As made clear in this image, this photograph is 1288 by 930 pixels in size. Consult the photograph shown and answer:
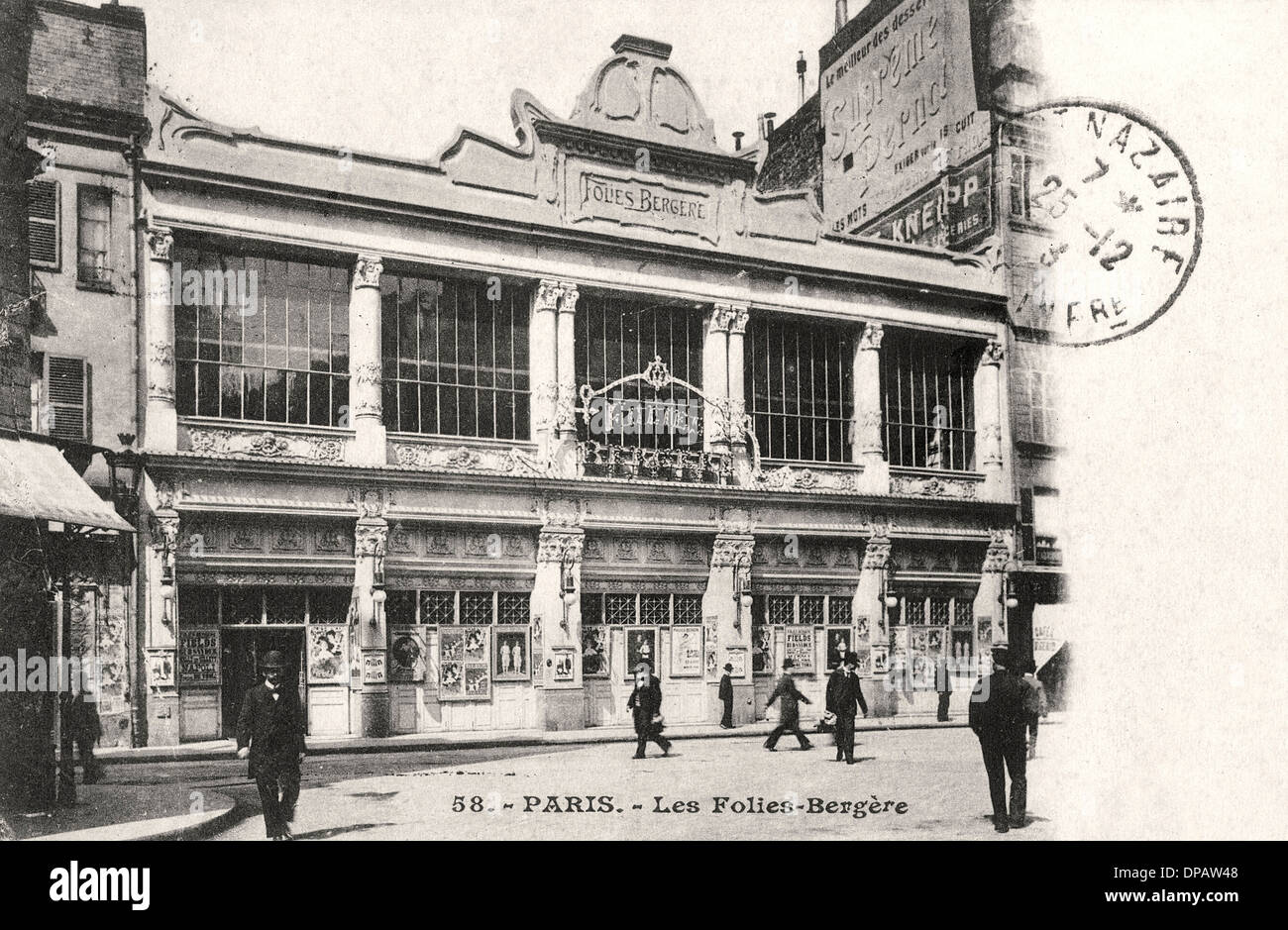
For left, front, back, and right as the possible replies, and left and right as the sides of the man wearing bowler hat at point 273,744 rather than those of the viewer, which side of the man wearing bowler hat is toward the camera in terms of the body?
front

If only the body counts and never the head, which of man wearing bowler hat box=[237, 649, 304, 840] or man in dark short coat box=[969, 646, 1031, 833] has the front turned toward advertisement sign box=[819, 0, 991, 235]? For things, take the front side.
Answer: the man in dark short coat

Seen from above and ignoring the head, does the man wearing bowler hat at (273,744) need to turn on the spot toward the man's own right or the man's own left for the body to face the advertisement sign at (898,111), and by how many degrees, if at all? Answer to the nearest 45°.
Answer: approximately 135° to the man's own left

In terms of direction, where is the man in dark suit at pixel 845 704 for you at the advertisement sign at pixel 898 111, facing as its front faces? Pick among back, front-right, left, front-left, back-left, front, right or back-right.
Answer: front-left

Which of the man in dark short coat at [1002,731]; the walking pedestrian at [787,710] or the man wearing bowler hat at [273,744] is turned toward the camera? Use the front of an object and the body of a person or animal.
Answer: the man wearing bowler hat

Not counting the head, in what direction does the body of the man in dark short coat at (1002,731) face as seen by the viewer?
away from the camera

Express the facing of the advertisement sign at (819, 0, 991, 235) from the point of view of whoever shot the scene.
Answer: facing the viewer and to the left of the viewer

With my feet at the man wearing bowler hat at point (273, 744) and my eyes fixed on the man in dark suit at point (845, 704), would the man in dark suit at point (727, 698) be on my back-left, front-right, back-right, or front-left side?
front-left

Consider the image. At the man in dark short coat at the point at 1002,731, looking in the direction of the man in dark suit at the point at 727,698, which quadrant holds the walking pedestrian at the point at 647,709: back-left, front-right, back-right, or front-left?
front-left

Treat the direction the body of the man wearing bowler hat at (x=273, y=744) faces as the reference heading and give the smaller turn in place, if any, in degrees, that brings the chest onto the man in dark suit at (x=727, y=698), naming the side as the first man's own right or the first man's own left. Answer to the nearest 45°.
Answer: approximately 135° to the first man's own left

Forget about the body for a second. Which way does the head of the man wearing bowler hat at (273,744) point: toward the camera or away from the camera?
toward the camera

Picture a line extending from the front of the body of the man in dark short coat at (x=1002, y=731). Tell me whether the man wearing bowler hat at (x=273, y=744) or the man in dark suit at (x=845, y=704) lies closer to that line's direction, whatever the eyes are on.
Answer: the man in dark suit
